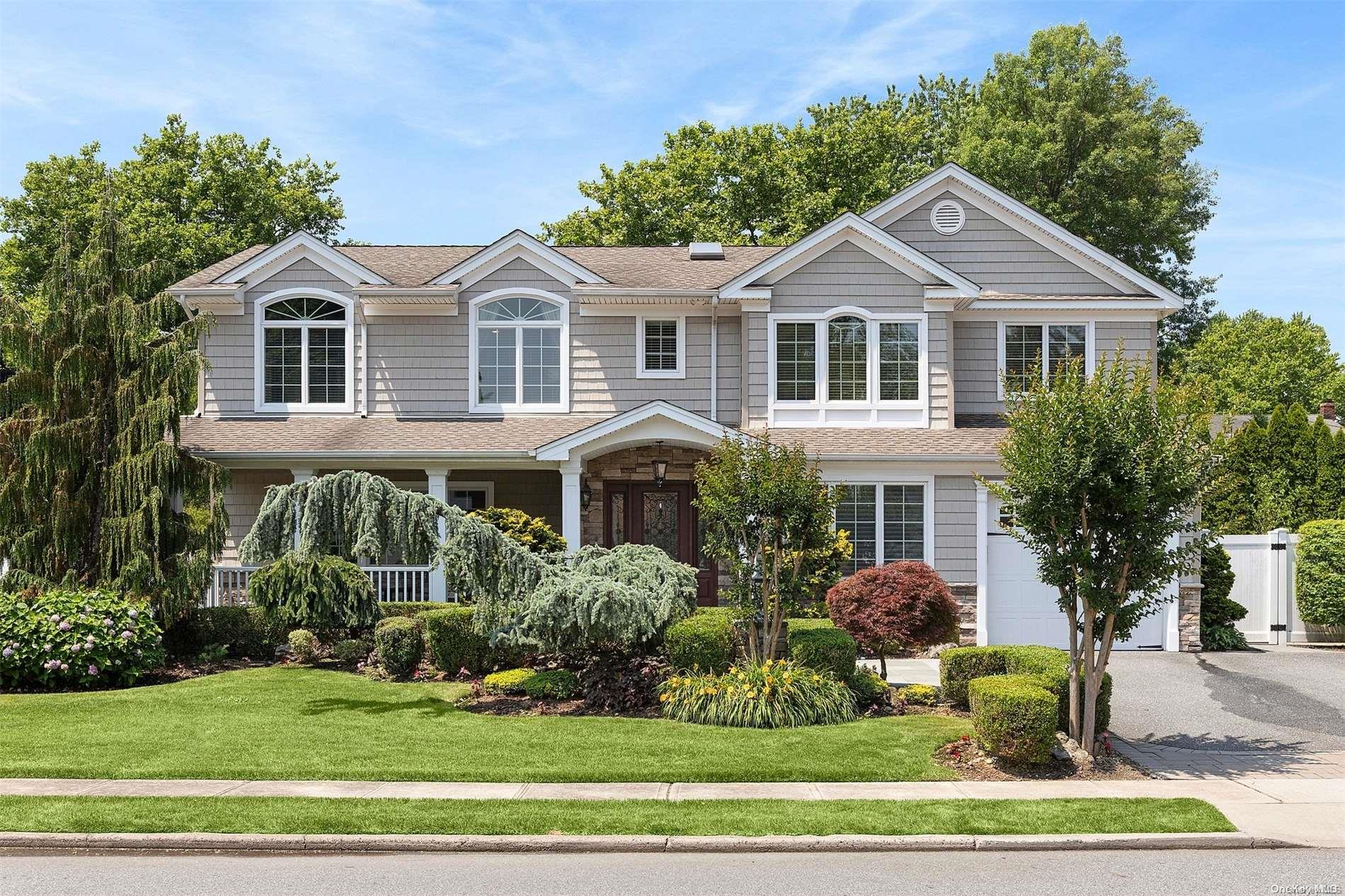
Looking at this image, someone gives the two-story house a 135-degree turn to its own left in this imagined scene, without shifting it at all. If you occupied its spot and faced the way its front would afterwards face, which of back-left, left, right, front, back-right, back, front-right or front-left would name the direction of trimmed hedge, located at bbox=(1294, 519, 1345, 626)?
front-right

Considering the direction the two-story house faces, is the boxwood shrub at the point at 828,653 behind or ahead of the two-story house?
ahead

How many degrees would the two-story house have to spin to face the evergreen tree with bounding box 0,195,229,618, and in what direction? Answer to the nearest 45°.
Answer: approximately 45° to its right

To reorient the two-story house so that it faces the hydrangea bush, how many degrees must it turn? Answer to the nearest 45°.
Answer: approximately 45° to its right

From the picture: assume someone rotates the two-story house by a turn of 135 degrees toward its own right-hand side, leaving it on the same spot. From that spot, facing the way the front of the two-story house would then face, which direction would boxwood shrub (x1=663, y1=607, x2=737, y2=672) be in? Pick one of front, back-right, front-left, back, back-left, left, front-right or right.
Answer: back-left

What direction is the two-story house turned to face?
toward the camera

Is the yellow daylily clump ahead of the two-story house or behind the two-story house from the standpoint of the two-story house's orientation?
ahead

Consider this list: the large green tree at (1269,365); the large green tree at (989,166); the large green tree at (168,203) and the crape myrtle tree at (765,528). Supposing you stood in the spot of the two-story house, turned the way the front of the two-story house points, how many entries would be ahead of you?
1

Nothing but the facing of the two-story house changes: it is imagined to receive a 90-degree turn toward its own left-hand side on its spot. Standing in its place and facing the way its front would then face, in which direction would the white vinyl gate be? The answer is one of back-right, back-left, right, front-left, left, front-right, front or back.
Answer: front

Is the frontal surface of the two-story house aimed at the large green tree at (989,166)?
no

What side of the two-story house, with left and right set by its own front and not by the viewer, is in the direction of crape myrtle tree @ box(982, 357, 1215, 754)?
front

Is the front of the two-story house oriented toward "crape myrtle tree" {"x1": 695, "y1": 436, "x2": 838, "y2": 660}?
yes
